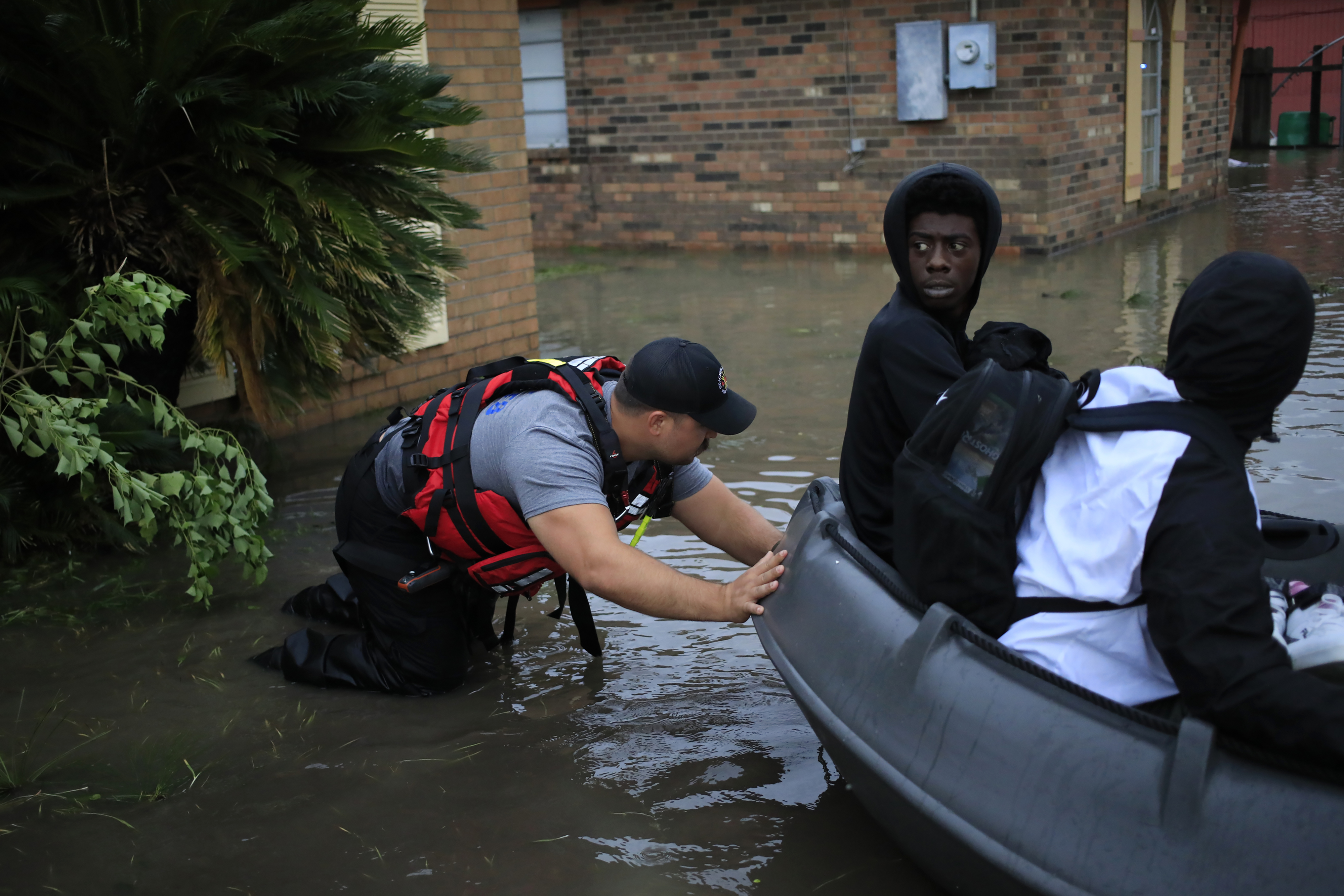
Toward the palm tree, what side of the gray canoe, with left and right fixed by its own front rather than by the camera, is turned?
front

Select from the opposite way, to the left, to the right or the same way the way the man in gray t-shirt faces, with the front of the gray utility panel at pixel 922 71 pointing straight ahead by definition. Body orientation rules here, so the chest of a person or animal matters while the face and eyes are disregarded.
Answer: to the left

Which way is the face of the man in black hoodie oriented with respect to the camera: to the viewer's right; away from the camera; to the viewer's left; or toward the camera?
toward the camera

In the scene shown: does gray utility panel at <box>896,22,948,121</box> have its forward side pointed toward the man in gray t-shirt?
yes

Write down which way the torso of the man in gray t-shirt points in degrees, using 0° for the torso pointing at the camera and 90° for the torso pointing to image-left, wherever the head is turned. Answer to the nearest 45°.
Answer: approximately 270°

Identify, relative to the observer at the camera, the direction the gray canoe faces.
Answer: facing away from the viewer and to the left of the viewer

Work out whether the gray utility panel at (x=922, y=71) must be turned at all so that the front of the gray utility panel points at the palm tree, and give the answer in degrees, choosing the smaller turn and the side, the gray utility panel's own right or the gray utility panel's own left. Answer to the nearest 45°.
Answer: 0° — it already faces it

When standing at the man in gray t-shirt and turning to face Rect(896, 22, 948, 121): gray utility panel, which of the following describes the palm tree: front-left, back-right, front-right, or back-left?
front-left

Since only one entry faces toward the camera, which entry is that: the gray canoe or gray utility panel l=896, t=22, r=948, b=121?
the gray utility panel

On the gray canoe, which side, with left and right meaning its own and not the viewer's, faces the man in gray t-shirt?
front

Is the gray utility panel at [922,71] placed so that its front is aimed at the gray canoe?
yes

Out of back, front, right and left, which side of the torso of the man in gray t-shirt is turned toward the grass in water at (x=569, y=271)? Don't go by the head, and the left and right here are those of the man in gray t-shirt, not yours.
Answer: left

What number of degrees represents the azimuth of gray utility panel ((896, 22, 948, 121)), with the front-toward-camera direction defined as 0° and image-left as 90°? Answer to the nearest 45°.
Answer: approximately 0°
